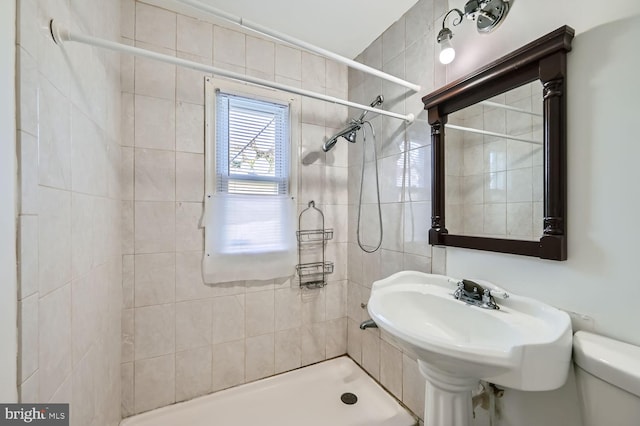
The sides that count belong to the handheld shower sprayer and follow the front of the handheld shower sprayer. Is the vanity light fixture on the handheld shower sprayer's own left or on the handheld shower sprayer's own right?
on the handheld shower sprayer's own left

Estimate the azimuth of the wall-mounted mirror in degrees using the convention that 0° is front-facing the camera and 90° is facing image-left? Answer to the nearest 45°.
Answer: approximately 45°

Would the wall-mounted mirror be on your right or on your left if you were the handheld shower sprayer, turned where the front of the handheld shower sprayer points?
on your left
